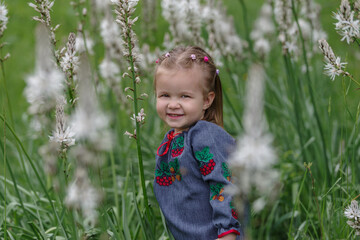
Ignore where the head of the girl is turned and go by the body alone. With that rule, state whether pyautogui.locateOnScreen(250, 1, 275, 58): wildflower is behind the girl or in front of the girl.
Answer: behind

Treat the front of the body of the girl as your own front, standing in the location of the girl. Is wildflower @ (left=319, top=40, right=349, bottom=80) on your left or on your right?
on your left

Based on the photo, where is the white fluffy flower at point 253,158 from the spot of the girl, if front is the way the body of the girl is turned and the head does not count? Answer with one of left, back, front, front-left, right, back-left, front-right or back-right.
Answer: front-left

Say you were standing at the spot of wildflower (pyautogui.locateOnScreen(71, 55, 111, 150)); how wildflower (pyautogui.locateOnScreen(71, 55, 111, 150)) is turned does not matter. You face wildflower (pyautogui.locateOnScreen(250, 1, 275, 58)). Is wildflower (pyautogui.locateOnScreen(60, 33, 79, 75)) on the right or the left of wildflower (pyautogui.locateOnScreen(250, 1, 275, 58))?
left

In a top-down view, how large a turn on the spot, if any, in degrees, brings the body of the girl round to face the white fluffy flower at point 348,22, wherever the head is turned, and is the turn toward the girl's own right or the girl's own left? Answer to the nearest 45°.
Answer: approximately 135° to the girl's own left

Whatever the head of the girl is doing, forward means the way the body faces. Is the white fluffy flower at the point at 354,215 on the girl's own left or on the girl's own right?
on the girl's own left

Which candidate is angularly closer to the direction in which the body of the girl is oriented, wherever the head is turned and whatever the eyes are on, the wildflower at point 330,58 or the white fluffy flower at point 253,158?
the white fluffy flower
